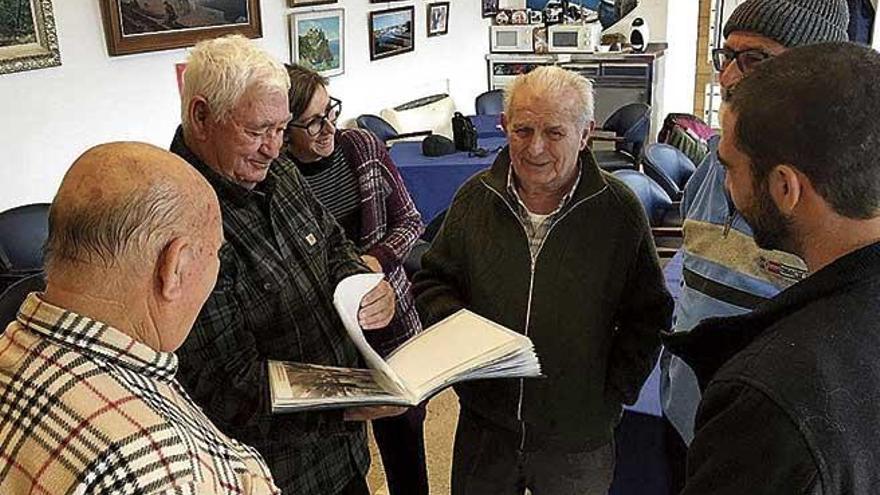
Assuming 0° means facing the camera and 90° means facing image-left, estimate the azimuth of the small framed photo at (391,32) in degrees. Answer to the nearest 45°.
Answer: approximately 315°

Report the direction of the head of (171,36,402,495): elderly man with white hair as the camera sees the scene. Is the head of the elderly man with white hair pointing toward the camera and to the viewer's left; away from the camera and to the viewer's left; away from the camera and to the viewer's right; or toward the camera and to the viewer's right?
toward the camera and to the viewer's right

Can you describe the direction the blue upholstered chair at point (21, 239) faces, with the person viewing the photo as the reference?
facing the viewer and to the right of the viewer

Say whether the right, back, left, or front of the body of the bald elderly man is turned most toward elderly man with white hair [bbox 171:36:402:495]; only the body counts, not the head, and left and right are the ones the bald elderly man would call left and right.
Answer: front

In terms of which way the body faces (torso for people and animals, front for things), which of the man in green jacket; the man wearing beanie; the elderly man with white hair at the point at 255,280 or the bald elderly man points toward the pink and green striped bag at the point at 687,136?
the bald elderly man

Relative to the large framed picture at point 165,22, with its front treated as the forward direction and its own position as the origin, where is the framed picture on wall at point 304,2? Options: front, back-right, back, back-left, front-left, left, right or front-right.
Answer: left

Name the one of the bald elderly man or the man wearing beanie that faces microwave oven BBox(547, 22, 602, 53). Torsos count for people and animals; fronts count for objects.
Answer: the bald elderly man

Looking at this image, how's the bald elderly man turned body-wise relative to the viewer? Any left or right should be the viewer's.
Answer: facing away from the viewer and to the right of the viewer

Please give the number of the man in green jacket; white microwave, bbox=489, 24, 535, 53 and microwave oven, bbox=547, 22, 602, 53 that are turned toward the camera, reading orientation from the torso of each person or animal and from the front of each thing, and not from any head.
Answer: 3

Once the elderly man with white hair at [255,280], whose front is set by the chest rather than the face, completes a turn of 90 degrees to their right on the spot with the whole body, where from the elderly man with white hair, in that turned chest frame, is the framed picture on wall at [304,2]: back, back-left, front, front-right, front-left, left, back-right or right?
back-right

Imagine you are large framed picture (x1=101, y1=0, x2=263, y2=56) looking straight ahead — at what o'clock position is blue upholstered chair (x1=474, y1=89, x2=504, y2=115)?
The blue upholstered chair is roughly at 9 o'clock from the large framed picture.

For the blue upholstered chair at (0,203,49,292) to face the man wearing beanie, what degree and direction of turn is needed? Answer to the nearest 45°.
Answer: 0° — it already faces them

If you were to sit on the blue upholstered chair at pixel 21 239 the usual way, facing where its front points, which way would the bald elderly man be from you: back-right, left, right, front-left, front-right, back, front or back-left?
front-right

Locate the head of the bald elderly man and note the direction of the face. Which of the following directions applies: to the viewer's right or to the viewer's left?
to the viewer's right

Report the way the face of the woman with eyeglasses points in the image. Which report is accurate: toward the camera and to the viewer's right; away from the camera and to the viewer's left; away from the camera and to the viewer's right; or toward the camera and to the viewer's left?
toward the camera and to the viewer's right

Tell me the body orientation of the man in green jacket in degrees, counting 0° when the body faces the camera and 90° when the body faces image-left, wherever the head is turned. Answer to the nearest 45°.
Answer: approximately 0°
